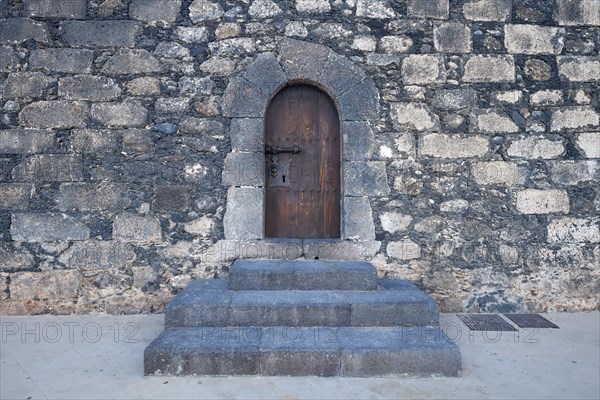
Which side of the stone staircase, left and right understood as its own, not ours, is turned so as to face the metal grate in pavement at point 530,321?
left

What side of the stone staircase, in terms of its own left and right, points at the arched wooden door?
back

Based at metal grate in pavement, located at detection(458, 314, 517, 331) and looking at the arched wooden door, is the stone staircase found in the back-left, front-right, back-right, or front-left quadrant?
front-left

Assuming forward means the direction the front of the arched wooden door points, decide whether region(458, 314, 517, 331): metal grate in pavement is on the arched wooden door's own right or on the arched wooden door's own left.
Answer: on the arched wooden door's own left

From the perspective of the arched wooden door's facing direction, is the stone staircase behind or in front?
in front

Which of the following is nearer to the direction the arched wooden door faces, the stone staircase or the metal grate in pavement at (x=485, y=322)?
the stone staircase

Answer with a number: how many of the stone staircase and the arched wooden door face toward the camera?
2

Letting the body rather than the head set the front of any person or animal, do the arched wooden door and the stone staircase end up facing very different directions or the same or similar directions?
same or similar directions

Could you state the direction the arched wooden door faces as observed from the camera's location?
facing the viewer

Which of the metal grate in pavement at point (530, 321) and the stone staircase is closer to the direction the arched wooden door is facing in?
the stone staircase

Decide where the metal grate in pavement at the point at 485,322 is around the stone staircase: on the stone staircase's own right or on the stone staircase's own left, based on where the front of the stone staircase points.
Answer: on the stone staircase's own left

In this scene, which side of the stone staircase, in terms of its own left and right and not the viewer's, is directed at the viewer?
front
